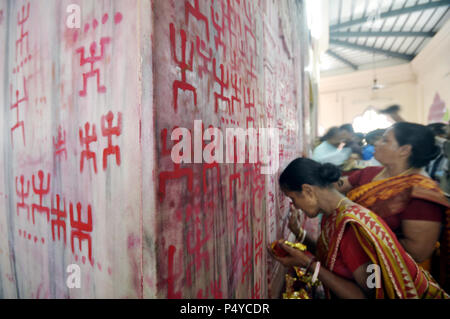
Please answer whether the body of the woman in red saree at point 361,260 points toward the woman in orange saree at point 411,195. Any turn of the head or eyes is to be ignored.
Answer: no

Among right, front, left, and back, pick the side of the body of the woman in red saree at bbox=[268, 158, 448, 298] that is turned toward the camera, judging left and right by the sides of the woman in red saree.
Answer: left

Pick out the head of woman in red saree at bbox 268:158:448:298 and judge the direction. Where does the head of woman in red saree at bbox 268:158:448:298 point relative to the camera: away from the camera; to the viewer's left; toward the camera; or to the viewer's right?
to the viewer's left

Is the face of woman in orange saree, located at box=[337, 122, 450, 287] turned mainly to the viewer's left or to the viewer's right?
to the viewer's left
